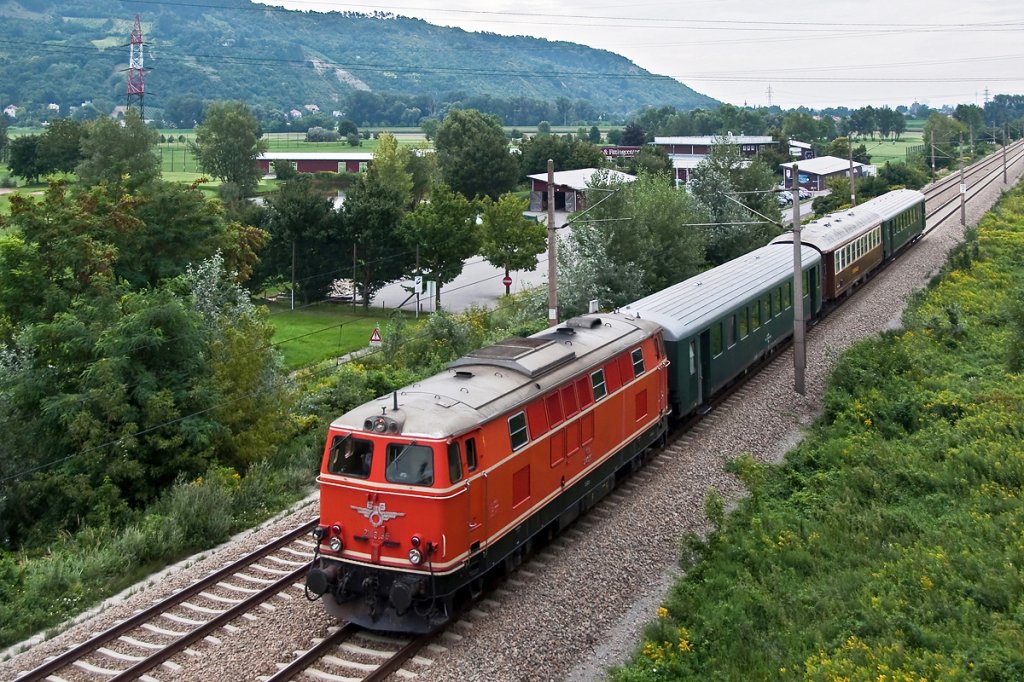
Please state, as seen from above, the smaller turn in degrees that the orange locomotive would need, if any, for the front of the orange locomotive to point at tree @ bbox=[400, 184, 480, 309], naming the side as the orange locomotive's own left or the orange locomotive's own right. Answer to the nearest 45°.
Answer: approximately 135° to the orange locomotive's own right

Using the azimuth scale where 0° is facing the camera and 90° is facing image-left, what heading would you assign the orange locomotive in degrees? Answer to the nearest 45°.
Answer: approximately 45°
